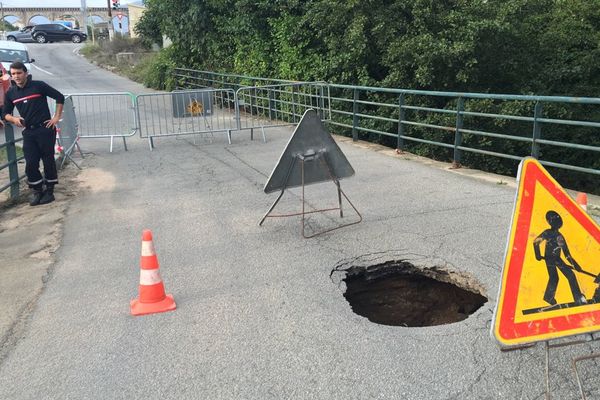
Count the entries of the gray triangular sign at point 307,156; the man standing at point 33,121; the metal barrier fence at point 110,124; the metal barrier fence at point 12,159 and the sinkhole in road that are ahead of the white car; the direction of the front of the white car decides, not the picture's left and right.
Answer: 5

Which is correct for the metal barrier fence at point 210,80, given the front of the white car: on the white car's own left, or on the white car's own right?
on the white car's own left

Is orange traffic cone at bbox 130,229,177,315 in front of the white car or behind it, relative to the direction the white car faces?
in front

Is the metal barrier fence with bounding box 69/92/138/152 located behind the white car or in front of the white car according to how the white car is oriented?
in front

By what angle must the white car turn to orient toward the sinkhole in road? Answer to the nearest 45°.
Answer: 0° — it already faces it

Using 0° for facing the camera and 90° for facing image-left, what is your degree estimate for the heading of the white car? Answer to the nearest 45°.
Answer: approximately 0°

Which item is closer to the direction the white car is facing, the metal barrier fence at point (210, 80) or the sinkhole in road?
the sinkhole in road

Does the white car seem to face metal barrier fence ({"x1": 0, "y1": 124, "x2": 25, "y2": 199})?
yes
